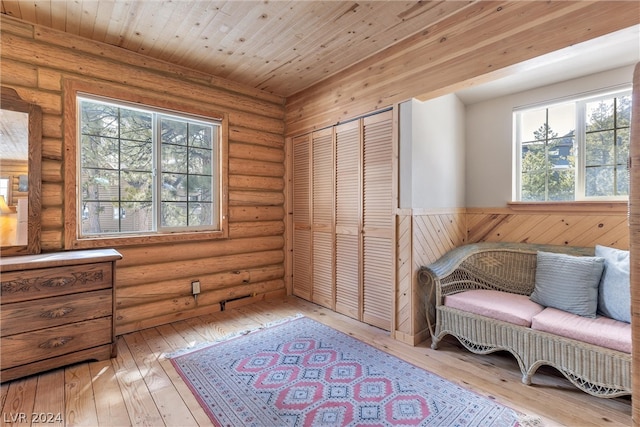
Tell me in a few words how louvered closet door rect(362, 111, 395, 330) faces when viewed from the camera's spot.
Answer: facing the viewer and to the left of the viewer

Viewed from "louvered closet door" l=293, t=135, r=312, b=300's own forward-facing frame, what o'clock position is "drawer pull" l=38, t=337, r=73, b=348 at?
The drawer pull is roughly at 12 o'clock from the louvered closet door.

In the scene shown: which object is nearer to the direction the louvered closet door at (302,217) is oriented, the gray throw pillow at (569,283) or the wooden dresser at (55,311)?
the wooden dresser

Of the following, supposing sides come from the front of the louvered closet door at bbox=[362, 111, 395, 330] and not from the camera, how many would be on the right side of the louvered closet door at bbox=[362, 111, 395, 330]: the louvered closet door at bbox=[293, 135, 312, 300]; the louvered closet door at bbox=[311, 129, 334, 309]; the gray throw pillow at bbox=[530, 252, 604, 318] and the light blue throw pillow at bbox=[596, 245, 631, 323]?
2

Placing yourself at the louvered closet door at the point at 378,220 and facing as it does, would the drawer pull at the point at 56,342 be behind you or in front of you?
in front

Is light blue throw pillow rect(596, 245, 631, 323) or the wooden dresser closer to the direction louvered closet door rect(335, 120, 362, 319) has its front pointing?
the wooden dresser

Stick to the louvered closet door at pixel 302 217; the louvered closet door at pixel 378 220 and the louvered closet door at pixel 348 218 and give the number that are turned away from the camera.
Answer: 0

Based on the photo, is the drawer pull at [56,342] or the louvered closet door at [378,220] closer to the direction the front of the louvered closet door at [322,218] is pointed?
the drawer pull

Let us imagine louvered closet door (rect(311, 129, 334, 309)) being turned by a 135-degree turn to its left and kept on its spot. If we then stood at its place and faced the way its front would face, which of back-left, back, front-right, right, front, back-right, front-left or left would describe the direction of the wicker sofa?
front-right

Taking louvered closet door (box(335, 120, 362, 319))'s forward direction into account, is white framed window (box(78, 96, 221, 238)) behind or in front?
in front

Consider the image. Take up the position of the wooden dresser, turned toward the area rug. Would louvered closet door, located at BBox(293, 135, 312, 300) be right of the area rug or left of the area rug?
left
